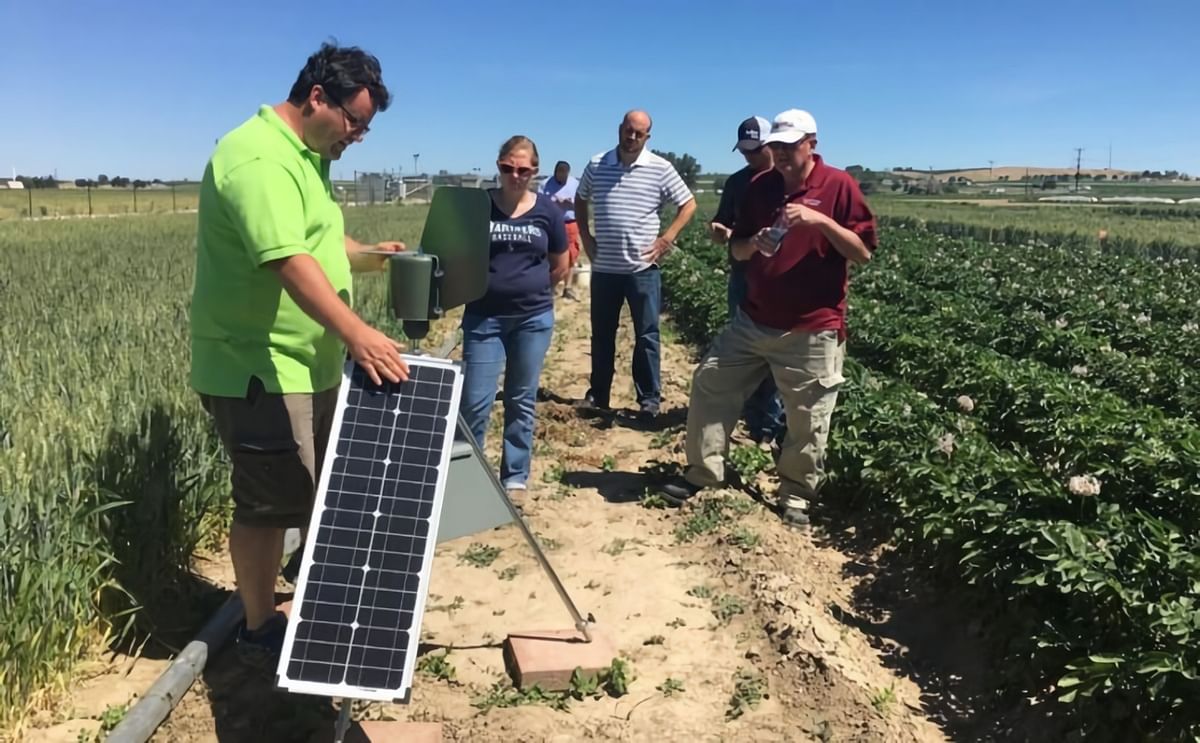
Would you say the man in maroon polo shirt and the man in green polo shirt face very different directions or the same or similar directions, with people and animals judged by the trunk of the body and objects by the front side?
very different directions

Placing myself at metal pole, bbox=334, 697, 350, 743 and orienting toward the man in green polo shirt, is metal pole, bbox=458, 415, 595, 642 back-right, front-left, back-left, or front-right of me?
front-right

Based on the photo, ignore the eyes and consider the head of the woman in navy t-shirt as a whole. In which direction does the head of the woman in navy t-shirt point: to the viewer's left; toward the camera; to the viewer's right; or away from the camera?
toward the camera

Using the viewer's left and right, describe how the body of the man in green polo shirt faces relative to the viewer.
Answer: facing to the right of the viewer

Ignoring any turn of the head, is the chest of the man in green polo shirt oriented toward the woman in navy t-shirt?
no

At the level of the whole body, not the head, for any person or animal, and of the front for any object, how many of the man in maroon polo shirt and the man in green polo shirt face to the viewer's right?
1

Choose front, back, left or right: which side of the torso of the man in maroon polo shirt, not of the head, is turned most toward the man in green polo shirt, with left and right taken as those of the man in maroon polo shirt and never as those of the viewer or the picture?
front

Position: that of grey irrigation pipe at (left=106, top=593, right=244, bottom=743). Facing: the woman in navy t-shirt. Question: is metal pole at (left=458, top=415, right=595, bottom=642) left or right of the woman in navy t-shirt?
right

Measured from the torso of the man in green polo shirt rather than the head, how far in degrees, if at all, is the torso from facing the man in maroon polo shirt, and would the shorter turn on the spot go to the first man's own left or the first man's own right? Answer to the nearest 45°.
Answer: approximately 45° to the first man's own left

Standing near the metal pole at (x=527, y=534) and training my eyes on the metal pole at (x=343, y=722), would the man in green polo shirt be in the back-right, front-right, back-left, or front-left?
front-right

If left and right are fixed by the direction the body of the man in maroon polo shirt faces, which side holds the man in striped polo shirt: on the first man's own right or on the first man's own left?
on the first man's own right

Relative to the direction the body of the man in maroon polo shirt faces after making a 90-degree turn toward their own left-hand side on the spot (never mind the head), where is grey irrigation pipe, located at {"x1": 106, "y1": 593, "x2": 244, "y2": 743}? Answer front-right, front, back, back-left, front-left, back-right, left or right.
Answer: right

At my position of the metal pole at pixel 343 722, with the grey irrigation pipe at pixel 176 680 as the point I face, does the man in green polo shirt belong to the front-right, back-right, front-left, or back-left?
front-right

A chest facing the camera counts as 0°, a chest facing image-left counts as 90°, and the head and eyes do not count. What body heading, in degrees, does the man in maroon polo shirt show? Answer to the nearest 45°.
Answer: approximately 45°

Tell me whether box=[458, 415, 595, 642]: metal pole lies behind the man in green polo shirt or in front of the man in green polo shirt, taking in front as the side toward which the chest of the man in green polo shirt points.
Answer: in front

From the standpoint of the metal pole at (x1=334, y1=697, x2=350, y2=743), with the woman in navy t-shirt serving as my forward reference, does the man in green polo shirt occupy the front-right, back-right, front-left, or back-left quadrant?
front-left
